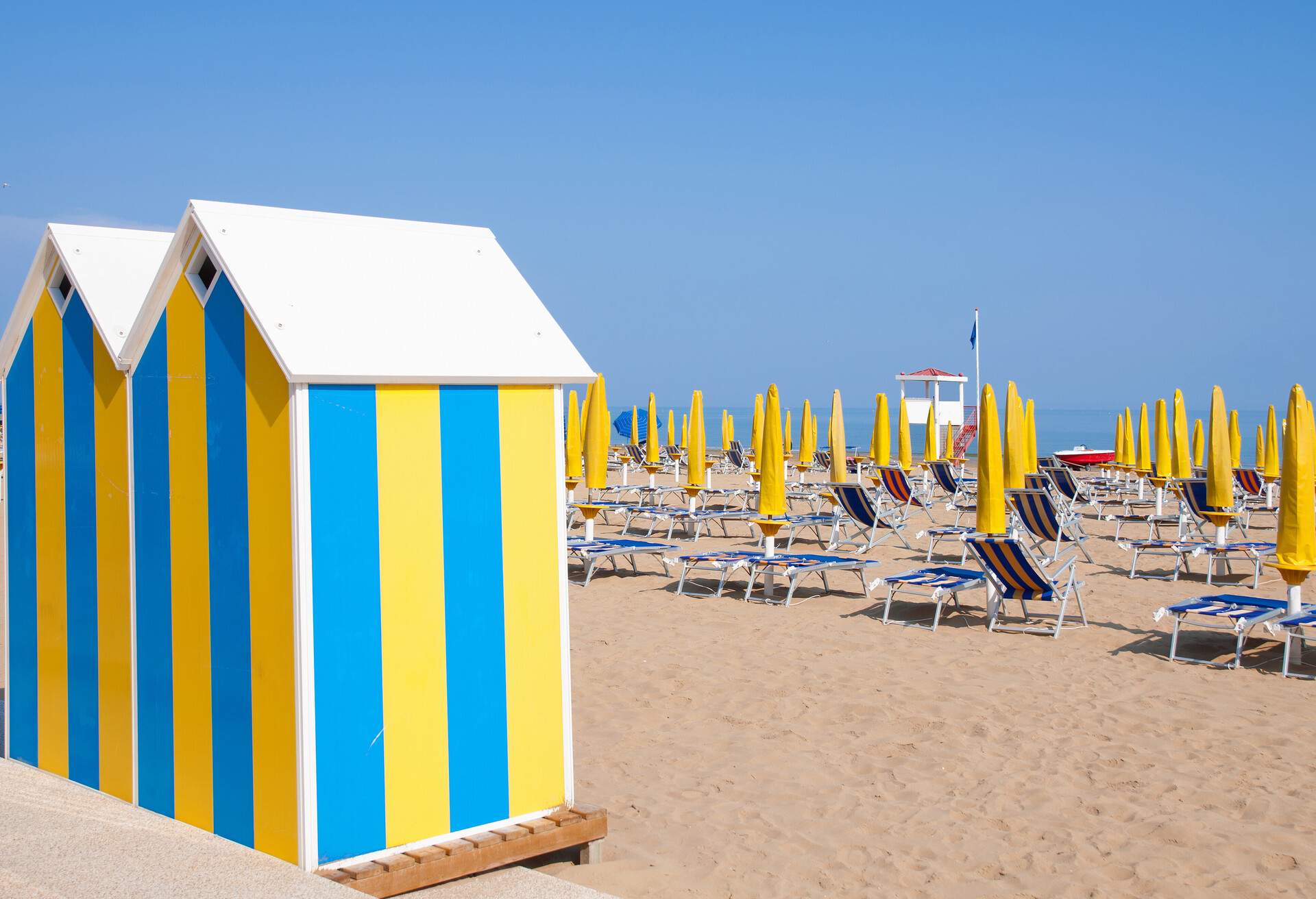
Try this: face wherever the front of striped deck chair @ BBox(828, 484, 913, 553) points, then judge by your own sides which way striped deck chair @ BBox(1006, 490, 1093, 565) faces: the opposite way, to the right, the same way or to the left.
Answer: the same way

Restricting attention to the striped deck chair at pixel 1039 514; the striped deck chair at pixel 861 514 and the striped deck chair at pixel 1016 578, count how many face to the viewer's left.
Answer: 0

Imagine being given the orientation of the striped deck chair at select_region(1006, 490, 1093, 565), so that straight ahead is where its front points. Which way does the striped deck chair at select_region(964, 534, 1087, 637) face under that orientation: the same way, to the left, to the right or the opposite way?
the same way

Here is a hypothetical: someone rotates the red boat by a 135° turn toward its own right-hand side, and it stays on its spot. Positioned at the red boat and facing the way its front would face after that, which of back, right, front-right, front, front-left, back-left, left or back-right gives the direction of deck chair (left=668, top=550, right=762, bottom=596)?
back-right

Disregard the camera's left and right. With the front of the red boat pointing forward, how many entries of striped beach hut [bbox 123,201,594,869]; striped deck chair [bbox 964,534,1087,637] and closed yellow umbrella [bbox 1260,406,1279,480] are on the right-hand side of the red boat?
0

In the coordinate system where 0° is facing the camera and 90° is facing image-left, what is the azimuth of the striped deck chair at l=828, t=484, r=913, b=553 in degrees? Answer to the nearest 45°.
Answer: approximately 225°

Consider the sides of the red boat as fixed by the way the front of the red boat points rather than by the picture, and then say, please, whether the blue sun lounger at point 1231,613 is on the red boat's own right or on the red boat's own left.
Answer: on the red boat's own left

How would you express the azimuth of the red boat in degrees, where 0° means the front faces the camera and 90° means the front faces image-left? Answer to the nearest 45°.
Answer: approximately 90°

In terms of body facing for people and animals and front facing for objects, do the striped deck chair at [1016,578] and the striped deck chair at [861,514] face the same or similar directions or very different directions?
same or similar directions

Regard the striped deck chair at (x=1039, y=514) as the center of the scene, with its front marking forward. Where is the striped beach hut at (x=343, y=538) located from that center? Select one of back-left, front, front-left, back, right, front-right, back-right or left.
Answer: back-right

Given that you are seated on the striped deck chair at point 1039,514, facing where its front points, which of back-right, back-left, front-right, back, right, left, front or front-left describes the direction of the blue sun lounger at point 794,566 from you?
back

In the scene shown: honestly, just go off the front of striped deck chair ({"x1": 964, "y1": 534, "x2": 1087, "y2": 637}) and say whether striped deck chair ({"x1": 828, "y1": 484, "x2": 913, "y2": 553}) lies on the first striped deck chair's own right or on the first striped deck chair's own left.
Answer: on the first striped deck chair's own left

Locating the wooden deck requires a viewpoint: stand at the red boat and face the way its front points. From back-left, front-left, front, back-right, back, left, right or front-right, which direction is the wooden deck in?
left
